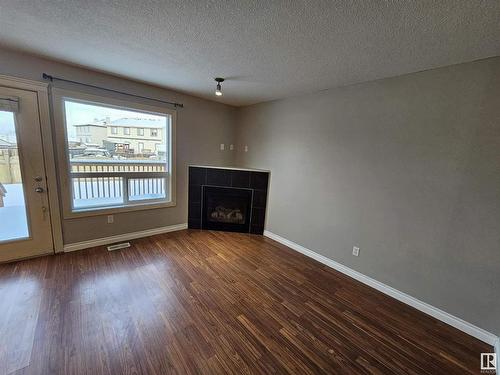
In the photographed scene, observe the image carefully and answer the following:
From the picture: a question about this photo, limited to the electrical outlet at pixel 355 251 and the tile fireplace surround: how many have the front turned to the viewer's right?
0

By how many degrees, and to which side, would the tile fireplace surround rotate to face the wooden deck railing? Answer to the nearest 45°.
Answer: approximately 90° to its right

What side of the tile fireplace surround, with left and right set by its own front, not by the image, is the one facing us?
front

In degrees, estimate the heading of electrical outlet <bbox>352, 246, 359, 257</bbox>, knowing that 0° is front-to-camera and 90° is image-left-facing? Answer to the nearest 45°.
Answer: approximately 45°

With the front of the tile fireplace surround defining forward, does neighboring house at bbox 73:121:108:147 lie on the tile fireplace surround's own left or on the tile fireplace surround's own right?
on the tile fireplace surround's own right

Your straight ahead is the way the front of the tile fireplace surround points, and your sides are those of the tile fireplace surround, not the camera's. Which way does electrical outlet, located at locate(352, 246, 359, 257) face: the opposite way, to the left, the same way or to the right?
to the right

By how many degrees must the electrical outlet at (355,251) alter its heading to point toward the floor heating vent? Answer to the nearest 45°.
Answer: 0° — it already faces it

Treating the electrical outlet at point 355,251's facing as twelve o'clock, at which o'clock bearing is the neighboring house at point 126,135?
The neighboring house is roughly at 3 o'clock from the electrical outlet.

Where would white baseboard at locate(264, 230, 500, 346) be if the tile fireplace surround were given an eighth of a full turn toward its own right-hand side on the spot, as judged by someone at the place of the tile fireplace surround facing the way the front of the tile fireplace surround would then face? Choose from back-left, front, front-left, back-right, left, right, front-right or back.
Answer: left
